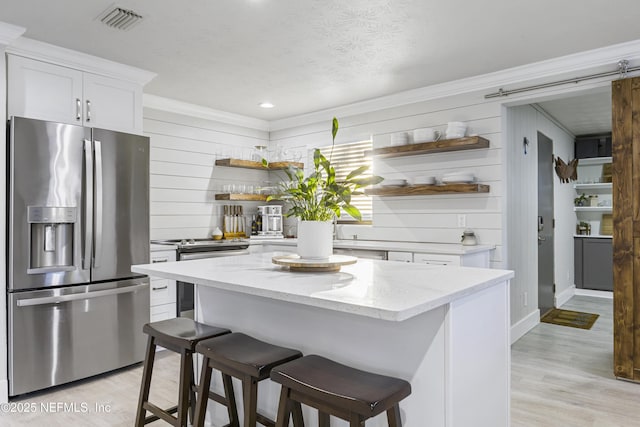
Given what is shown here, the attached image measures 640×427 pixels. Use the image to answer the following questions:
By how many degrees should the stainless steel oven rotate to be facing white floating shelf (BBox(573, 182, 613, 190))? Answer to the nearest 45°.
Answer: approximately 45° to its left

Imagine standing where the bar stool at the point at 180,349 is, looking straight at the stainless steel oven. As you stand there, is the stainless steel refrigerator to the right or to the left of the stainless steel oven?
left

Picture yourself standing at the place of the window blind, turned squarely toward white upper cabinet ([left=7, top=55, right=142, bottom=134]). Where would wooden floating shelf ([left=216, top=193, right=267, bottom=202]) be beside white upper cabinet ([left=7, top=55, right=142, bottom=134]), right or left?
right

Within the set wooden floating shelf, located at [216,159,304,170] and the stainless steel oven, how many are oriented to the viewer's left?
0

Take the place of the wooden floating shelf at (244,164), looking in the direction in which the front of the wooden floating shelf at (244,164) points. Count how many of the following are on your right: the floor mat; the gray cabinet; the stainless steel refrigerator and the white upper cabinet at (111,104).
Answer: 2

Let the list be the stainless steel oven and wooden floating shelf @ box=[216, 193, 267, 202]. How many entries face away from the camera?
0

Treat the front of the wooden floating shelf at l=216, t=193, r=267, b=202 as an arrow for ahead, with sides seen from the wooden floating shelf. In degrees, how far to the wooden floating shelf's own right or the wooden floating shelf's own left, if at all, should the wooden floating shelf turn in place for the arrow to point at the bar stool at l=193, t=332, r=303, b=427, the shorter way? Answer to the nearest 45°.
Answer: approximately 45° to the wooden floating shelf's own right

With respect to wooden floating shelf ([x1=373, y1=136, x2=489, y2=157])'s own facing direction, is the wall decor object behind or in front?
behind

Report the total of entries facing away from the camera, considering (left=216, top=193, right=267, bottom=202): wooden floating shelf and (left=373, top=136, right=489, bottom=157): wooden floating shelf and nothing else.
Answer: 0

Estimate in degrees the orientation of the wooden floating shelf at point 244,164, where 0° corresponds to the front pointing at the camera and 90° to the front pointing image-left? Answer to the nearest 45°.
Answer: approximately 315°

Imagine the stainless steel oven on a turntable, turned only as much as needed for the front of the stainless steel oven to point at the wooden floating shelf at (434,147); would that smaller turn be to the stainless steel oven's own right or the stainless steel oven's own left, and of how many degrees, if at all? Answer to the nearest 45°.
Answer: approximately 45° to the stainless steel oven's own left

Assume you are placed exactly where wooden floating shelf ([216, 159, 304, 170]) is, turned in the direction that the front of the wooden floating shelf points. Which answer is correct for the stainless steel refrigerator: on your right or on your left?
on your right
